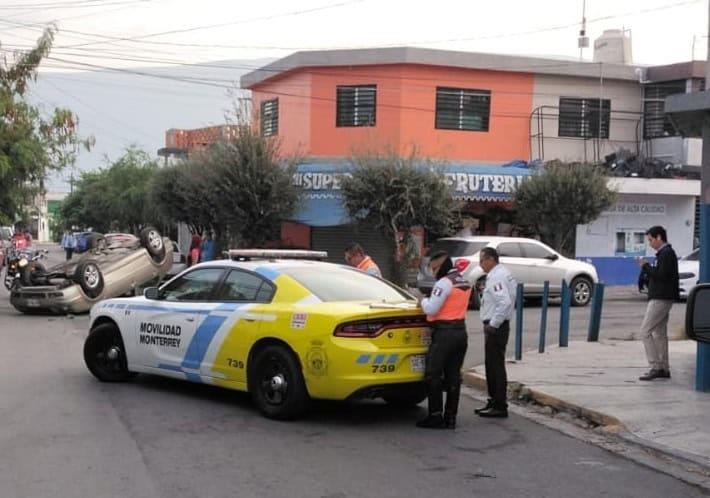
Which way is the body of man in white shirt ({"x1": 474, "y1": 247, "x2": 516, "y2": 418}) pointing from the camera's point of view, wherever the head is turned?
to the viewer's left

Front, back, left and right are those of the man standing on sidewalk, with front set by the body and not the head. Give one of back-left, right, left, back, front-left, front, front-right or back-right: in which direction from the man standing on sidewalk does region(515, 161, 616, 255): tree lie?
right

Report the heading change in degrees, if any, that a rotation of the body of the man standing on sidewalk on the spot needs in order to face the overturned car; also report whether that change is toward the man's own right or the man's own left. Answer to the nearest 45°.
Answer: approximately 45° to the man's own right

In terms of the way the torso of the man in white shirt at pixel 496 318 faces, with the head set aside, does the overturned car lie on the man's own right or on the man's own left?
on the man's own right

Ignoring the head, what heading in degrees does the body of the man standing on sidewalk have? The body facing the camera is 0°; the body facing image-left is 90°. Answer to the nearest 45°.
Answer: approximately 90°

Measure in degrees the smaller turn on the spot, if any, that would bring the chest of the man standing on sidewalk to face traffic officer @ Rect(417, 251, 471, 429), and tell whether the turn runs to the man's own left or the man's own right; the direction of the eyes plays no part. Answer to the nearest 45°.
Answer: approximately 45° to the man's own left

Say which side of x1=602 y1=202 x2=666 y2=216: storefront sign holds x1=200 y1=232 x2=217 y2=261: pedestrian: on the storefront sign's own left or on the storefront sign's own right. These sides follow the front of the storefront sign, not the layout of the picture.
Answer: on the storefront sign's own right

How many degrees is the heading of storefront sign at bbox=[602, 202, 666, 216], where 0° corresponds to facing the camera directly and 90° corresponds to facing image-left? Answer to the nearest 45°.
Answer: approximately 0°

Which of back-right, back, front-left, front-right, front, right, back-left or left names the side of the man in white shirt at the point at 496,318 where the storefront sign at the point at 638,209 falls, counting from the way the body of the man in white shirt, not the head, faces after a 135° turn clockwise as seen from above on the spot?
front-left

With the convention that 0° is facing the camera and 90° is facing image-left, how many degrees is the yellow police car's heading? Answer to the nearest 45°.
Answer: approximately 135°

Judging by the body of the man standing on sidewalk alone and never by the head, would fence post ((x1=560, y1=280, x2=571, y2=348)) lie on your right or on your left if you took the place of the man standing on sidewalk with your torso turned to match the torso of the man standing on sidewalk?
on your right

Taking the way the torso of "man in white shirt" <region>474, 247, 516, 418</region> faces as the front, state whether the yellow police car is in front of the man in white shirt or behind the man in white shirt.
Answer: in front

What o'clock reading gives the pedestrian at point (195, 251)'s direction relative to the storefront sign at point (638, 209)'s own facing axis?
The pedestrian is roughly at 2 o'clock from the storefront sign.
